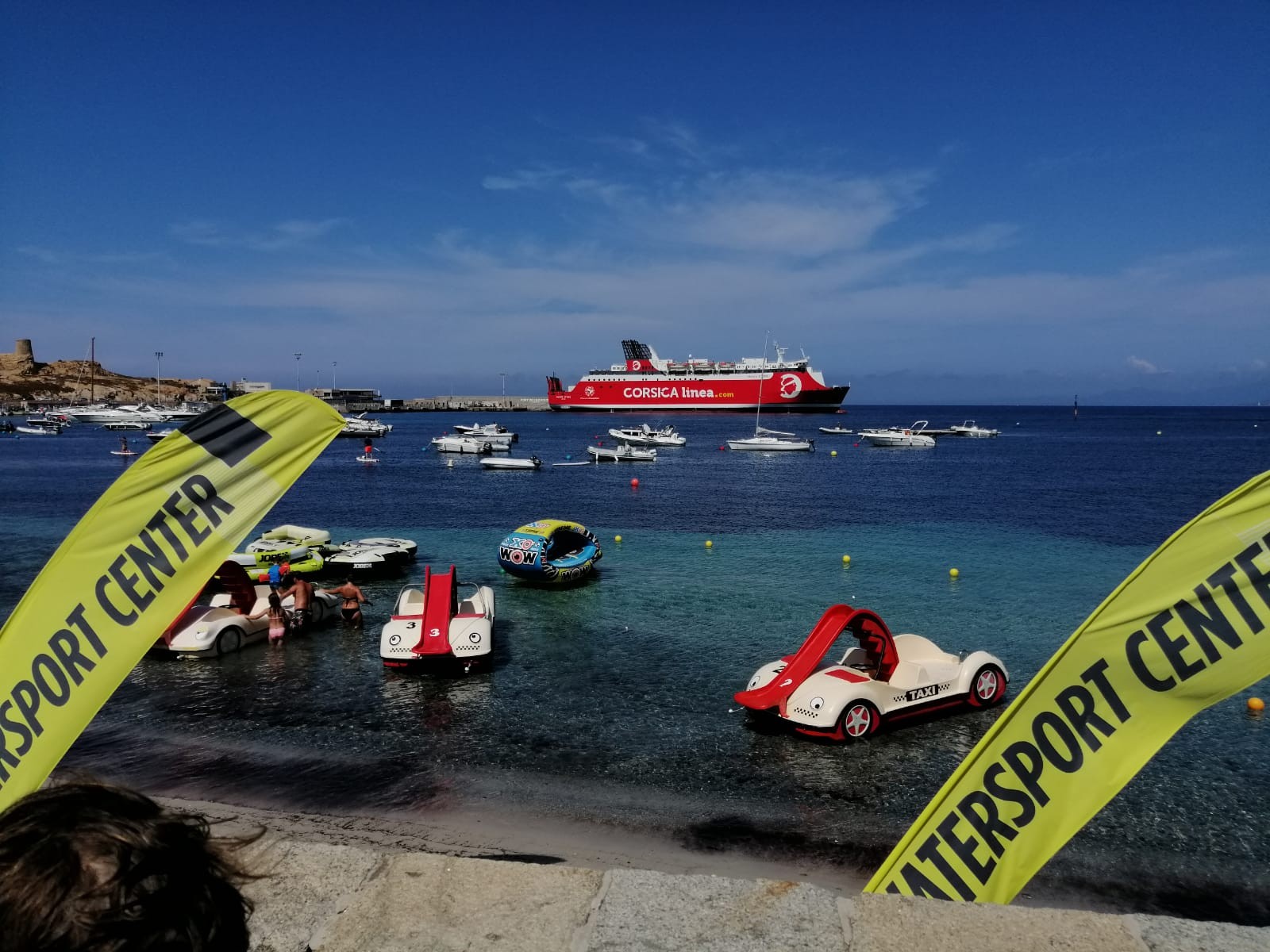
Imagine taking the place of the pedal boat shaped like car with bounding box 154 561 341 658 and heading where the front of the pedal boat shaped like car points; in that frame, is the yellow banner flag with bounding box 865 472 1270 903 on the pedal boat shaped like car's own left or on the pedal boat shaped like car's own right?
on the pedal boat shaped like car's own left

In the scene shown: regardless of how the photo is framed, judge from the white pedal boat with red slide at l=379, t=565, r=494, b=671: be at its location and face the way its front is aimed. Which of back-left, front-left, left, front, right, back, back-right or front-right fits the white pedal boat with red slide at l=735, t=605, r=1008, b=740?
front-left

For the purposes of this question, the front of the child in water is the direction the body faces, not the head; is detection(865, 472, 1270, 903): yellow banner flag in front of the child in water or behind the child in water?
behind

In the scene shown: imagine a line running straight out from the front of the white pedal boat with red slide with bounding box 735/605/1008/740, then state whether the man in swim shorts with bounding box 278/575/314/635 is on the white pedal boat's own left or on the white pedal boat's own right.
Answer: on the white pedal boat's own right

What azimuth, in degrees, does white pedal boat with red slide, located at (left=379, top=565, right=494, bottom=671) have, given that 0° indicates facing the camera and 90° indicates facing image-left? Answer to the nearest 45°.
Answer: approximately 0°

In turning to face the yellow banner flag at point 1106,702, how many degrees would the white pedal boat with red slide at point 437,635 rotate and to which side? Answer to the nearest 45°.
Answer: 0° — it already faces it

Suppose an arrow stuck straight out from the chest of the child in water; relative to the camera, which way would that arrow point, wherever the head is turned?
away from the camera

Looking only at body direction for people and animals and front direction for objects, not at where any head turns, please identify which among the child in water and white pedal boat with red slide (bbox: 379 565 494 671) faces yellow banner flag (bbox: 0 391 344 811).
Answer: the white pedal boat with red slide

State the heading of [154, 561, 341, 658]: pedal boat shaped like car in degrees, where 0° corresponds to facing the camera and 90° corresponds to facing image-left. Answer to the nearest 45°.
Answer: approximately 45°

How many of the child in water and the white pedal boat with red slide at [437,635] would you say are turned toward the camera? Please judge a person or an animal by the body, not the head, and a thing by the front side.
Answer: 1
